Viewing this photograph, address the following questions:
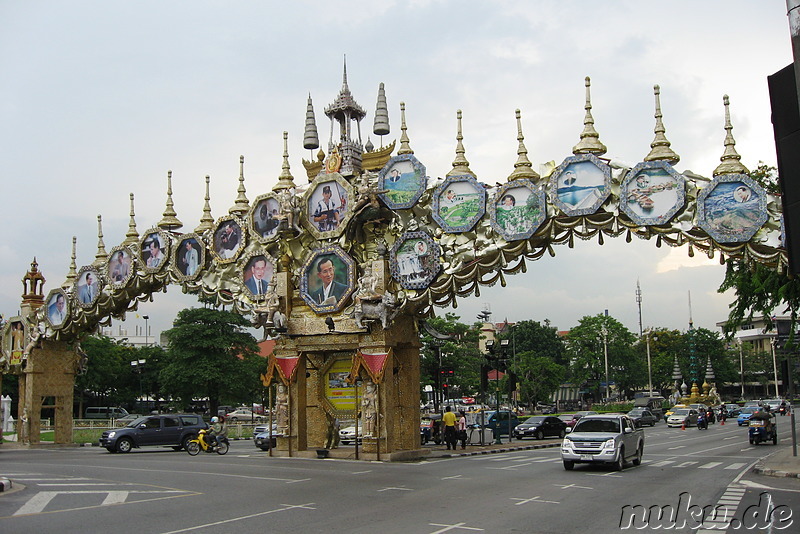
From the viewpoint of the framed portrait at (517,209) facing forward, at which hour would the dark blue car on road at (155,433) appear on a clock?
The dark blue car on road is roughly at 4 o'clock from the framed portrait.

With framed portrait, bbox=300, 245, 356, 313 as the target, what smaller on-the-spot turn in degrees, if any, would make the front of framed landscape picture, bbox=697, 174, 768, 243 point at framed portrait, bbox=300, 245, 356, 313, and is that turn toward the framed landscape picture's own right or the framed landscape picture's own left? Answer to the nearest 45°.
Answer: approximately 90° to the framed landscape picture's own right

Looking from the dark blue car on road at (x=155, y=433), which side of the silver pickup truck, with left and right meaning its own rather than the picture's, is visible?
right

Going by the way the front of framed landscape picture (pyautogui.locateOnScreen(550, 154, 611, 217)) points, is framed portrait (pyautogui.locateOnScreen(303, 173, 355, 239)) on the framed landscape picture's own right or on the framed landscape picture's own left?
on the framed landscape picture's own right

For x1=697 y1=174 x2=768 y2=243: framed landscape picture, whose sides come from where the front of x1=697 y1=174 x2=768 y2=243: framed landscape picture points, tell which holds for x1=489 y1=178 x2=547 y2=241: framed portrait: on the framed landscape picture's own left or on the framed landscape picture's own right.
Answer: on the framed landscape picture's own right
